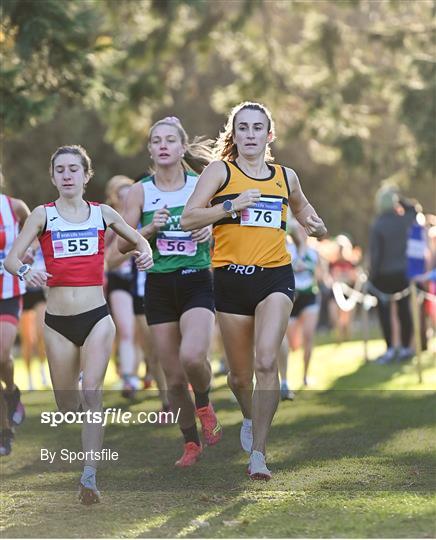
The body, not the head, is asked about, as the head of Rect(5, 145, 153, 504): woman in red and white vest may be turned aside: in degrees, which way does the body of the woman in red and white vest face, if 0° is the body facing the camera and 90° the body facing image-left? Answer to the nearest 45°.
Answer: approximately 0°

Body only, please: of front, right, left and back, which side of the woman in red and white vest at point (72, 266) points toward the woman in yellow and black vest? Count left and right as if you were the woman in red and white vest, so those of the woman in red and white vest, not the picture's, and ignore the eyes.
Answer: left

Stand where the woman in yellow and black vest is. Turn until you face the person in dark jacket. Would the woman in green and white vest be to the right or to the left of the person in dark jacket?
left

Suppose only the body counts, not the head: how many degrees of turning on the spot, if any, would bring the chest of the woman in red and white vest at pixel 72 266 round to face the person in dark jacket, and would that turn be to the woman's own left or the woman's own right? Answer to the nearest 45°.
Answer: approximately 135° to the woman's own left

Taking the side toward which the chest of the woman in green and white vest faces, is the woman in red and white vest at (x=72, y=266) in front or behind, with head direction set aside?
in front

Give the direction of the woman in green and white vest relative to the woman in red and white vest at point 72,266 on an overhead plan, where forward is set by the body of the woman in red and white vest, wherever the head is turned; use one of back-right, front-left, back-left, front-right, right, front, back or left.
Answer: back-left

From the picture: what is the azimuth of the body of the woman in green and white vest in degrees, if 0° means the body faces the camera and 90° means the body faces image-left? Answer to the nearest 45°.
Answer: approximately 0°

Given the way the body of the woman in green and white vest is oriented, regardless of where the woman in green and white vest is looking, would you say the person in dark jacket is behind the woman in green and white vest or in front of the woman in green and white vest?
behind
